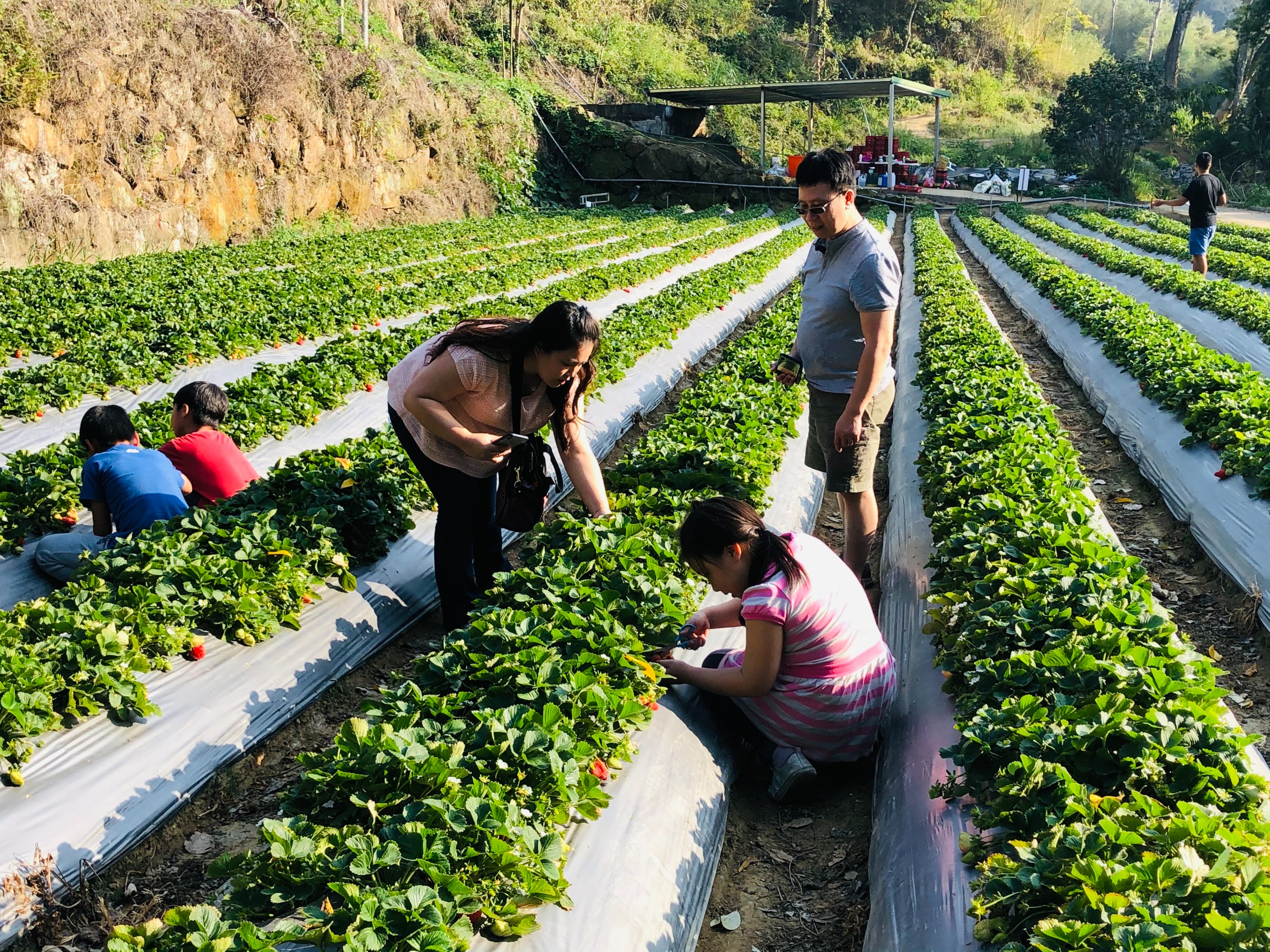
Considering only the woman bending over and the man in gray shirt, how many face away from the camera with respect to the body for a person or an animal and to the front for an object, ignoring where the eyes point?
0

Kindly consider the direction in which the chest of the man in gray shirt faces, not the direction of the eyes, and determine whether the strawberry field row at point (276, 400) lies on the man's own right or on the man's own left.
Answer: on the man's own right

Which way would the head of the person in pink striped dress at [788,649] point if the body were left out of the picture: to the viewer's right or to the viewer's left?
to the viewer's left

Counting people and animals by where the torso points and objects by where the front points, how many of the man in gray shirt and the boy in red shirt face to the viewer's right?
0

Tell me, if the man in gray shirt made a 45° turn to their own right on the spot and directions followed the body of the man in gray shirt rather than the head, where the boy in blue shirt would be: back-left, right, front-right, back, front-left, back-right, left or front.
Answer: front

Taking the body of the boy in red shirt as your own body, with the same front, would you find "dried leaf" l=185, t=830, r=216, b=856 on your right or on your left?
on your left

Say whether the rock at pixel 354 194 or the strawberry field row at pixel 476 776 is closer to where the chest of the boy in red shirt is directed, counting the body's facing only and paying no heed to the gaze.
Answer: the rock

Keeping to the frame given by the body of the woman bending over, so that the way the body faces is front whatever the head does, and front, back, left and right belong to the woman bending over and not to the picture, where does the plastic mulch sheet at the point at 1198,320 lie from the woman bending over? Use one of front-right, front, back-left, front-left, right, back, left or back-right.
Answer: left

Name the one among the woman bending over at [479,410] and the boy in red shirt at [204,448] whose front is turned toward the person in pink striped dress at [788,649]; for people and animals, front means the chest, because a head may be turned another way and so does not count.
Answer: the woman bending over

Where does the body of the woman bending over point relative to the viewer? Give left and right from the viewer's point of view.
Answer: facing the viewer and to the right of the viewer

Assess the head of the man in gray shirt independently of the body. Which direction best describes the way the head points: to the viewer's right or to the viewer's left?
to the viewer's left

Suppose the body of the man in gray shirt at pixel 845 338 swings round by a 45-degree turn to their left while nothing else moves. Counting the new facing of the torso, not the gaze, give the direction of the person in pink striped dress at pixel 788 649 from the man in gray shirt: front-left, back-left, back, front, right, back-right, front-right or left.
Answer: front

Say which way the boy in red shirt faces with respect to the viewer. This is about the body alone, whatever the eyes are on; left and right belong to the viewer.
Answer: facing away from the viewer and to the left of the viewer

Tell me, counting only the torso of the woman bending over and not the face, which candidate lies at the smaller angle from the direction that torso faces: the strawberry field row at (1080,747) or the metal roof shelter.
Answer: the strawberry field row
